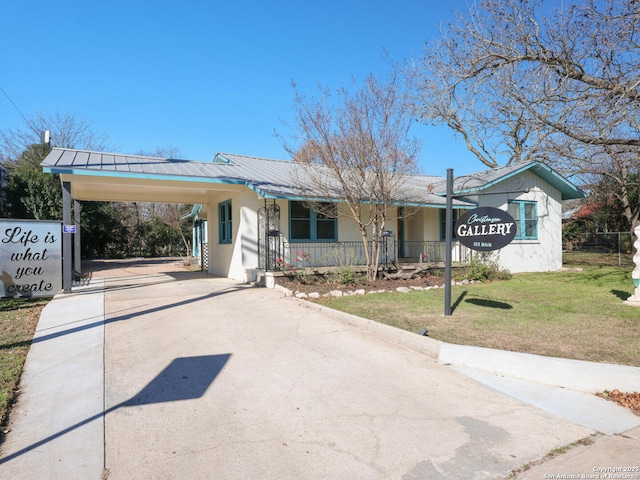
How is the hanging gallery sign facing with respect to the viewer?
toward the camera

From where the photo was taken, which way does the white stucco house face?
toward the camera

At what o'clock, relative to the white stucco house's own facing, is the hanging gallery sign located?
The hanging gallery sign is roughly at 11 o'clock from the white stucco house.

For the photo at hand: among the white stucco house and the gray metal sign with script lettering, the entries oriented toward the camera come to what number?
2

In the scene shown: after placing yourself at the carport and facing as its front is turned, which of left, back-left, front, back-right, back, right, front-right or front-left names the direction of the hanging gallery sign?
front-left

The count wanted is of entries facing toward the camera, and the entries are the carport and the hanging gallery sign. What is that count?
2

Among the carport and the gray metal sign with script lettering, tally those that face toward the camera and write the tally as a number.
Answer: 2

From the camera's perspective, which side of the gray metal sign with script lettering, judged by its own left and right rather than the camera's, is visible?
front

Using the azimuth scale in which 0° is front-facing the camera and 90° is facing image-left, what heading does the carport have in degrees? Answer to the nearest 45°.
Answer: approximately 0°

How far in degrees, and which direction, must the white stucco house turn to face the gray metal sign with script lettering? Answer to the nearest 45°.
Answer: approximately 45° to its right

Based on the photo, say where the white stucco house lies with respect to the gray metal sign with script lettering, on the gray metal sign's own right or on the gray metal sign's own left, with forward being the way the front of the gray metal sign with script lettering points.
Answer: on the gray metal sign's own left

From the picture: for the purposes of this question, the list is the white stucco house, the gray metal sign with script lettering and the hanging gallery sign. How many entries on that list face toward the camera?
3

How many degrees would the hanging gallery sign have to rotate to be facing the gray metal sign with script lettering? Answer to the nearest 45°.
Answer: approximately 90° to its right
